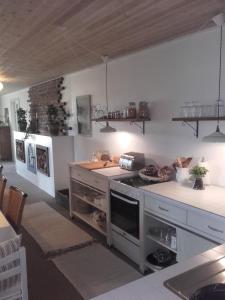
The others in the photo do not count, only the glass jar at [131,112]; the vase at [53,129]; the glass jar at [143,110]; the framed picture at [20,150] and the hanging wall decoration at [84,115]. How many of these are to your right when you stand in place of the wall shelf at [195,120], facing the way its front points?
5

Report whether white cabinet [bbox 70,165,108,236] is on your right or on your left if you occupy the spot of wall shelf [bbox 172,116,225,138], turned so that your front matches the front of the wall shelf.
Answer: on your right

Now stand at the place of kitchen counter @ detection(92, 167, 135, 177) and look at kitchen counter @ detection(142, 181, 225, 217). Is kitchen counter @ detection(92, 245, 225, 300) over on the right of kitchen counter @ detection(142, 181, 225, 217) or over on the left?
right

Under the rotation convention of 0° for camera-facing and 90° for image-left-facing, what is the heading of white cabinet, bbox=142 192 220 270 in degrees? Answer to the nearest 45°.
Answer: approximately 45°

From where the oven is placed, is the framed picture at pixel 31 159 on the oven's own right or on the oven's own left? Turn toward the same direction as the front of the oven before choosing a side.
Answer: on the oven's own right

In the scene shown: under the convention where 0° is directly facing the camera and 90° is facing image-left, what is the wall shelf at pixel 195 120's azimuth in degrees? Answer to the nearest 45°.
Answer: approximately 45°

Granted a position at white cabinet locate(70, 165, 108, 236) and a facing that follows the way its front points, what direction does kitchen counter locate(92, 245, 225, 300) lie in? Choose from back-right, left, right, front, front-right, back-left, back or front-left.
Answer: front-left

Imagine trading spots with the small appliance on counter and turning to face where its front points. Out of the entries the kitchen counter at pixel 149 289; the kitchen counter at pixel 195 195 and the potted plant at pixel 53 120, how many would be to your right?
1

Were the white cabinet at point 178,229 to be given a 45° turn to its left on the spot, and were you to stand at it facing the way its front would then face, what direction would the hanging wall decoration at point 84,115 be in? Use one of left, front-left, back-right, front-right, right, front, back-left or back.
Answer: back-right

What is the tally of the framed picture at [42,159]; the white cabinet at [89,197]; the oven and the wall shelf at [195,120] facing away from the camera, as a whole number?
0

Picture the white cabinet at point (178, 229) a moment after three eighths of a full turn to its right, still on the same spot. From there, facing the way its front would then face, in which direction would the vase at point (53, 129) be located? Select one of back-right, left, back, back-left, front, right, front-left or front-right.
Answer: front-left

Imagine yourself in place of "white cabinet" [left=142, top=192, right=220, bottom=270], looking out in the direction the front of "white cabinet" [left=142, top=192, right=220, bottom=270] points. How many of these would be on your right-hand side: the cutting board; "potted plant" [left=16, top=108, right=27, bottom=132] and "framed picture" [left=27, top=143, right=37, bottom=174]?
3

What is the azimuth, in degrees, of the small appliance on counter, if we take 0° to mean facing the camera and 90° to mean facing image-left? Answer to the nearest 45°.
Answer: approximately 45°
